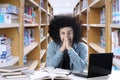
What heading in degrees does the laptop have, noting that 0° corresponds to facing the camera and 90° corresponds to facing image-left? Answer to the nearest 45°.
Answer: approximately 135°
